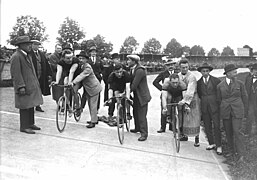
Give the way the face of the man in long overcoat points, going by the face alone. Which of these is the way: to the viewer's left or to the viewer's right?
to the viewer's right

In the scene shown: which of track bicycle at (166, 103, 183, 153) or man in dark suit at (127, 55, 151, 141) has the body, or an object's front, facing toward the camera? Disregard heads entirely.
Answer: the track bicycle

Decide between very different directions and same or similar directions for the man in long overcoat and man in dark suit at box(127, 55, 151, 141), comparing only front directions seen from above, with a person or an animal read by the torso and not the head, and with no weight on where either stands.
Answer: very different directions

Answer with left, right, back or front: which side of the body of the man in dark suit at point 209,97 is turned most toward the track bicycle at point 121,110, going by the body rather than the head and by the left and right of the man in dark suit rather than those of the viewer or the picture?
right

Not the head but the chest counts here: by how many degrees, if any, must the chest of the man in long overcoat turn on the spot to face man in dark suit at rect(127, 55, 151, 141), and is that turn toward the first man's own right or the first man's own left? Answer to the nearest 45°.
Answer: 0° — they already face them

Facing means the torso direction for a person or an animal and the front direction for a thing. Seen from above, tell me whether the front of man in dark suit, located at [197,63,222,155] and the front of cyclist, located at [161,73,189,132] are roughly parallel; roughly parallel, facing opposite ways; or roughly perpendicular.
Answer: roughly parallel

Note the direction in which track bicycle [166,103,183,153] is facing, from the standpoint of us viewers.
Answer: facing the viewer

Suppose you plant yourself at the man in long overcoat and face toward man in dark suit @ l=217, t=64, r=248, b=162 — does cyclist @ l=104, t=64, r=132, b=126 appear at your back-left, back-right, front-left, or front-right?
front-left

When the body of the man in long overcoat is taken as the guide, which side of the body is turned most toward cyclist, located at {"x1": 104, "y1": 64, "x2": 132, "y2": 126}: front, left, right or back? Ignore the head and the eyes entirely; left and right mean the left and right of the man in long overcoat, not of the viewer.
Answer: front

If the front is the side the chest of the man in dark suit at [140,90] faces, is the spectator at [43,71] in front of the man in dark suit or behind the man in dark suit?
in front

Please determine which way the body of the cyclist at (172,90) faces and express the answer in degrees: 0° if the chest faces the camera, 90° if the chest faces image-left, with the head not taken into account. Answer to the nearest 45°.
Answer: approximately 0°

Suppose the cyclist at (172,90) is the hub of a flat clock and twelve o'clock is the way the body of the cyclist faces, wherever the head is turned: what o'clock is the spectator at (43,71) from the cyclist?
The spectator is roughly at 4 o'clock from the cyclist.
